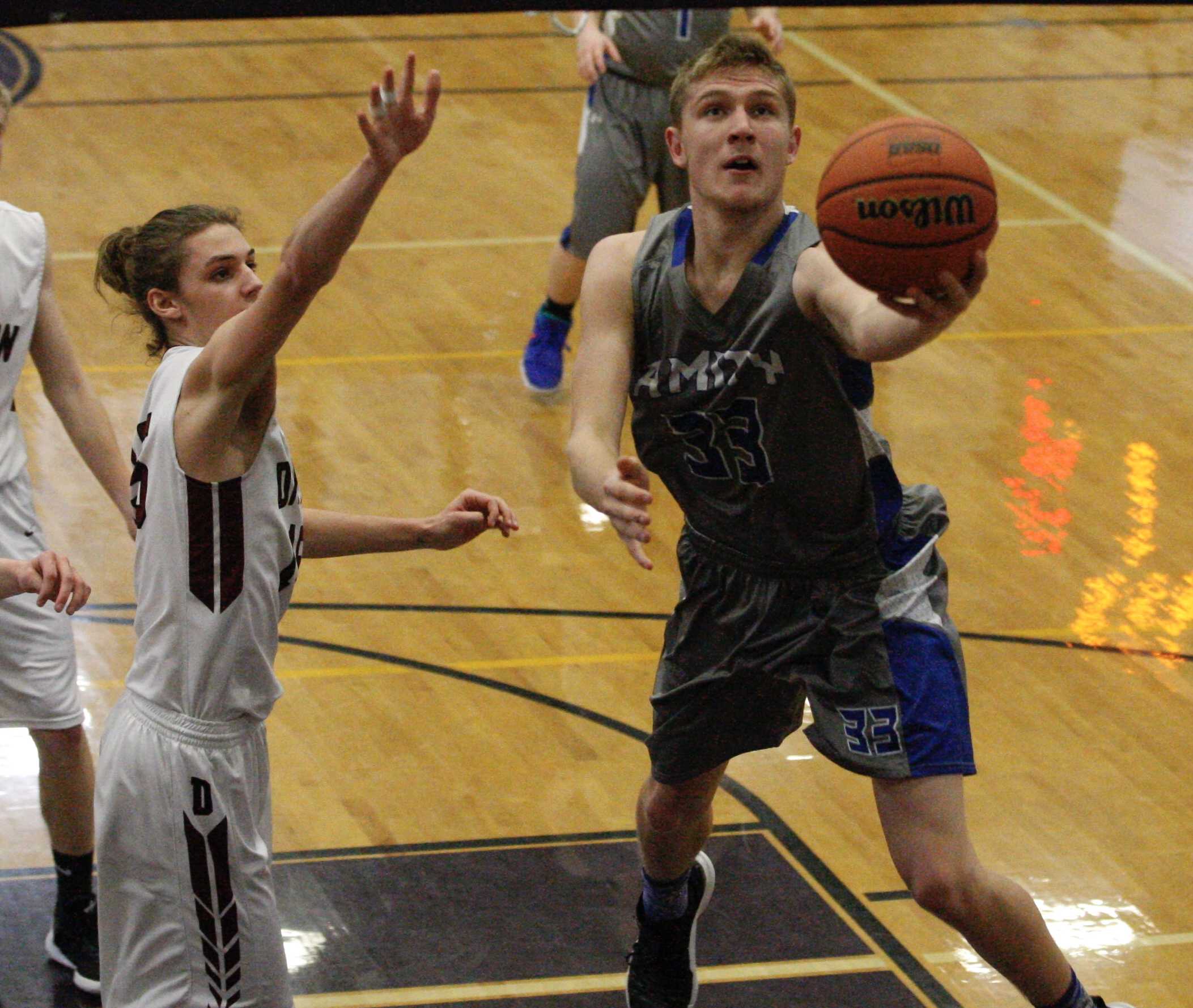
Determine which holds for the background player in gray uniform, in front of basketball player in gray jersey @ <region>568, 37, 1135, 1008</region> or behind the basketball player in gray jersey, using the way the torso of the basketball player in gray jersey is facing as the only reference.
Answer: behind

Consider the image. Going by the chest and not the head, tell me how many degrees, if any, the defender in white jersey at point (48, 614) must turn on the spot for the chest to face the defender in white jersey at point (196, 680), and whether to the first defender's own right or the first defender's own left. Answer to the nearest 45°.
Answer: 0° — they already face them

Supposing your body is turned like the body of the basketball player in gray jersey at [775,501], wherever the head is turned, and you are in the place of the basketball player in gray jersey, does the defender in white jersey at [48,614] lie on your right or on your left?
on your right

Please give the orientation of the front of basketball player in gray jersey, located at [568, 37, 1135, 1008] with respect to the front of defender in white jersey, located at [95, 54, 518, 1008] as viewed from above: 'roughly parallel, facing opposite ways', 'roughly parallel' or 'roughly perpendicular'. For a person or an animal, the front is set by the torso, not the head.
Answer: roughly perpendicular

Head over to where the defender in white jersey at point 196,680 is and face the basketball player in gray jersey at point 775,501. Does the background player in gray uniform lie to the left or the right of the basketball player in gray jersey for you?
left

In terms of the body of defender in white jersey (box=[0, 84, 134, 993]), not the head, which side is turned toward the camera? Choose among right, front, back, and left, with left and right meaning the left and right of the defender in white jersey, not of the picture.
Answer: front

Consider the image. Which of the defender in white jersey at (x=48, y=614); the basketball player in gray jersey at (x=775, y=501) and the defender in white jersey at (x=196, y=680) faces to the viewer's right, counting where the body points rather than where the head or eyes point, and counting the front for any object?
the defender in white jersey at (x=196, y=680)

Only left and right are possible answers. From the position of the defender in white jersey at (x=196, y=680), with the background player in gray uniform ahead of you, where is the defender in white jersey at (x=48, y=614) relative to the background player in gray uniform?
left

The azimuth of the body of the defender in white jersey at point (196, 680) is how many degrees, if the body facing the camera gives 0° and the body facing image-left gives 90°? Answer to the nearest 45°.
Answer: approximately 270°

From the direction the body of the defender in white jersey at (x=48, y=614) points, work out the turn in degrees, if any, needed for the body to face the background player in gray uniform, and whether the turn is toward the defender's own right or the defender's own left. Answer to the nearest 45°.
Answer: approximately 135° to the defender's own left

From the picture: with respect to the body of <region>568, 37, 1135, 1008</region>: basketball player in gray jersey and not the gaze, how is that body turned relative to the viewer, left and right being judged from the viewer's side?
facing the viewer

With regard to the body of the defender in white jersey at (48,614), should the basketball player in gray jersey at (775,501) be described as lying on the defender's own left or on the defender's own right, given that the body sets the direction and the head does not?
on the defender's own left

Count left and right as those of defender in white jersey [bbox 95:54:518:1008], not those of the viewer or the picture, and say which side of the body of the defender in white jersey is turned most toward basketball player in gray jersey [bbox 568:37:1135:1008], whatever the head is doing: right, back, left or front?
front
